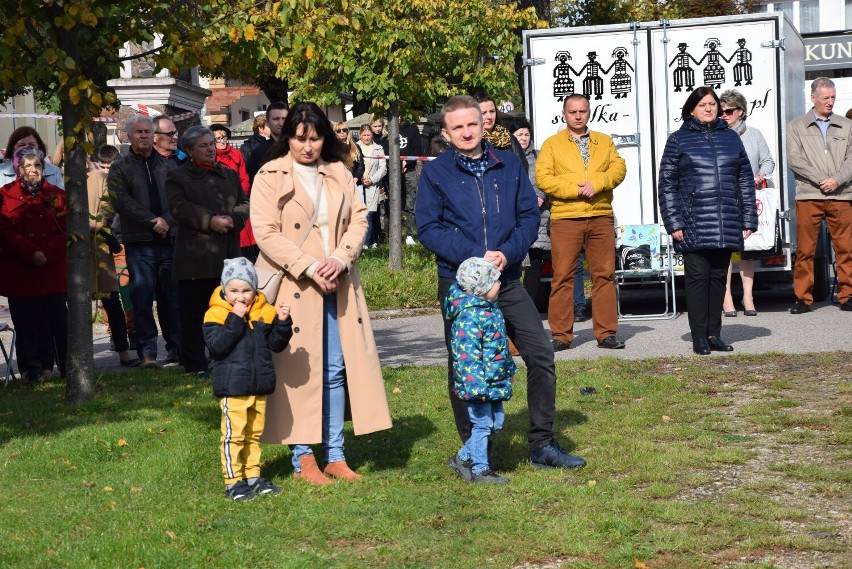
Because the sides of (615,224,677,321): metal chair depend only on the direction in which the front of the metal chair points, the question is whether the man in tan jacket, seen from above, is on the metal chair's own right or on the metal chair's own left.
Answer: on the metal chair's own left

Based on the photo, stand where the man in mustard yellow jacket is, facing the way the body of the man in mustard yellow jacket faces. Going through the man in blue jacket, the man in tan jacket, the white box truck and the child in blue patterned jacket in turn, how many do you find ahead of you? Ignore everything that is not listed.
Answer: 2

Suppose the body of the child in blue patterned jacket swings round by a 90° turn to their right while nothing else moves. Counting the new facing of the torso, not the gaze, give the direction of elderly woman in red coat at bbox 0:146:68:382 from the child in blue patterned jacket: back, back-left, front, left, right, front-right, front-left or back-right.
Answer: back-right

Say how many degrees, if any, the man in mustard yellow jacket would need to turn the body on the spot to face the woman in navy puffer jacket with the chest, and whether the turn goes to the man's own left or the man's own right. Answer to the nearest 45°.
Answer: approximately 90° to the man's own left

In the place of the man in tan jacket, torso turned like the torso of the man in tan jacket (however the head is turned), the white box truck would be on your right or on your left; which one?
on your right

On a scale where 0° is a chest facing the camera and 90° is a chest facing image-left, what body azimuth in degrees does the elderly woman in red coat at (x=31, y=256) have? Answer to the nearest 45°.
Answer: approximately 0°

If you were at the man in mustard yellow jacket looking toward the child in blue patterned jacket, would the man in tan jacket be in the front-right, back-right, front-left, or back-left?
back-left

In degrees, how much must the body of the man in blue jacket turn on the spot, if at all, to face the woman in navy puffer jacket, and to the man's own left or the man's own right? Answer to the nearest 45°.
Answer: approximately 135° to the man's own left
